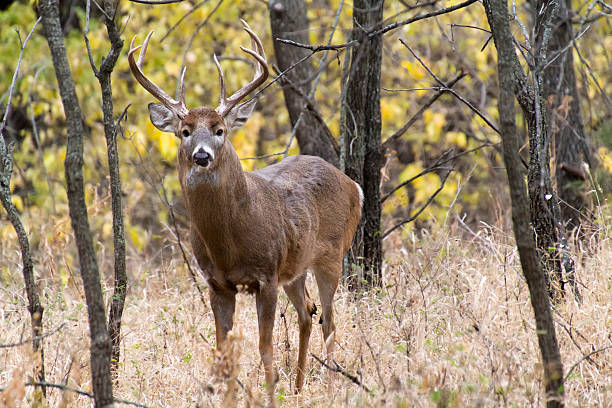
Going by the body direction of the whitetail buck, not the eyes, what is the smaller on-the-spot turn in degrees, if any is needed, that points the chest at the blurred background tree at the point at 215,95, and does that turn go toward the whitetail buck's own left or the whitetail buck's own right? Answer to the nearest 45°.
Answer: approximately 135° to the whitetail buck's own right

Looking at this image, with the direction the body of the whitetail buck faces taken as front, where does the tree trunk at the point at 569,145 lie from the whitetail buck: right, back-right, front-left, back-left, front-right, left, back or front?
back

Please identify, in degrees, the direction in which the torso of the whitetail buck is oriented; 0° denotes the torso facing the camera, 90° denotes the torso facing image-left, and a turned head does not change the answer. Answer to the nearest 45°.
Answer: approximately 45°

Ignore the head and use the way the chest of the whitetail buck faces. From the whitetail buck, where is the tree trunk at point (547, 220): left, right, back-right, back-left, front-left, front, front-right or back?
back-left

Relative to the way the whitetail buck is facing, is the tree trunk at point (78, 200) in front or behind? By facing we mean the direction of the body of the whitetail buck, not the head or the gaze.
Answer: in front

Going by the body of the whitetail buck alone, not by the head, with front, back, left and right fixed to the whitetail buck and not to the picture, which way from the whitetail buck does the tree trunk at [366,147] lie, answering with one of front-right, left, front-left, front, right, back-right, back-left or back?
back

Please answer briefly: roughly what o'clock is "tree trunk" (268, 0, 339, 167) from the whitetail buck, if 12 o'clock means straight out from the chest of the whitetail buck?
The tree trunk is roughly at 5 o'clock from the whitetail buck.

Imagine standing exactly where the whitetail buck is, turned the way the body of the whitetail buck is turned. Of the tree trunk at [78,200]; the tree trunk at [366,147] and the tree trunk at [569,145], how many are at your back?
2

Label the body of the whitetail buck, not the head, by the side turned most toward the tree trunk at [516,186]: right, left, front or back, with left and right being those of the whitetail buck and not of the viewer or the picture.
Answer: left
